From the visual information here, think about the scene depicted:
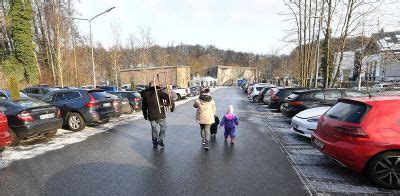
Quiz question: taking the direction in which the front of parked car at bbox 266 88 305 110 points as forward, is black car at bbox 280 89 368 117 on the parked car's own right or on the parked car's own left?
on the parked car's own right

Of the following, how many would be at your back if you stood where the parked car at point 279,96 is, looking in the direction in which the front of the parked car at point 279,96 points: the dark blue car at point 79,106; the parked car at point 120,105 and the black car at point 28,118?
3

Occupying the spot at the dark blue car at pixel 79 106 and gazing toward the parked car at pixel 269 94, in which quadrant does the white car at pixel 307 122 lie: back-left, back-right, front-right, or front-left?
front-right

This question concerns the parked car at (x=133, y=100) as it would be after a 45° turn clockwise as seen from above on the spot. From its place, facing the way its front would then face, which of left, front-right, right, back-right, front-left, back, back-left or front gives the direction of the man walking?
back

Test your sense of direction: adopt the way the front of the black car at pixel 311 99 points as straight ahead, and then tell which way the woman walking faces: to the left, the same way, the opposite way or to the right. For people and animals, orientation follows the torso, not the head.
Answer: to the left

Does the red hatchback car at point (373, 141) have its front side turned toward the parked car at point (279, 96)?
no

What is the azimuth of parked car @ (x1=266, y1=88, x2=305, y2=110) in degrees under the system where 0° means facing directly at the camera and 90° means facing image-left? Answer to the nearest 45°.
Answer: approximately 225°

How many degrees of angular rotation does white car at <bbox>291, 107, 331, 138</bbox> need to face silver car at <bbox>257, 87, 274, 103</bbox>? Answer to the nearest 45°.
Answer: approximately 135° to its right

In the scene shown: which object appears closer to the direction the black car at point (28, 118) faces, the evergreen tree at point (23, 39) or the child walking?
the evergreen tree

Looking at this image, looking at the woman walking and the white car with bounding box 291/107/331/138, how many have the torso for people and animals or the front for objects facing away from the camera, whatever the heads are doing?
1

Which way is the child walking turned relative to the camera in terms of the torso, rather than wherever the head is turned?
away from the camera

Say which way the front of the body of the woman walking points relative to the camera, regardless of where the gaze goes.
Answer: away from the camera

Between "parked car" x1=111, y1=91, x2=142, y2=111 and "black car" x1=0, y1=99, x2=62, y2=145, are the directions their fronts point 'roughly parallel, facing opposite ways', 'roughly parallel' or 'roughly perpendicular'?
roughly parallel

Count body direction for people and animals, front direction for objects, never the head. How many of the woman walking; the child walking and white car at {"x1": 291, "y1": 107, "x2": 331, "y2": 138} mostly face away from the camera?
2

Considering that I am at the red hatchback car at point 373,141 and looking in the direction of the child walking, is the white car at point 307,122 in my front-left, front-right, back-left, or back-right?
front-right
